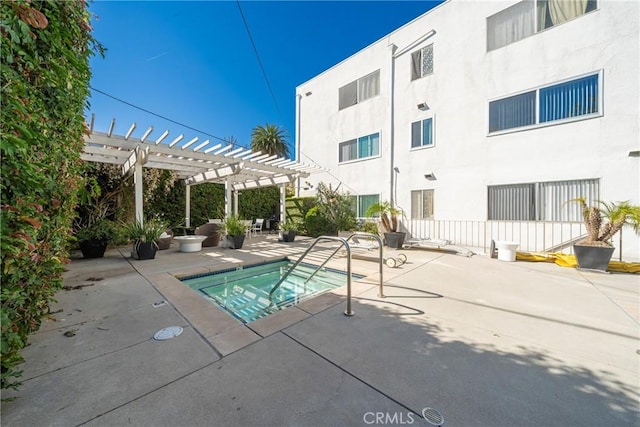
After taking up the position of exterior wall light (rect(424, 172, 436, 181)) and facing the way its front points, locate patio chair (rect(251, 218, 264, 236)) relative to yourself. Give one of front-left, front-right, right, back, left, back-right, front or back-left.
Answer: front-right

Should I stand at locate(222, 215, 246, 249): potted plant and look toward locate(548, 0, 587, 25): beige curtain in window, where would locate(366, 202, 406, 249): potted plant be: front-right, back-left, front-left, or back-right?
front-left

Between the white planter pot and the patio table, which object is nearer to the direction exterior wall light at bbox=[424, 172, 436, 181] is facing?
the patio table

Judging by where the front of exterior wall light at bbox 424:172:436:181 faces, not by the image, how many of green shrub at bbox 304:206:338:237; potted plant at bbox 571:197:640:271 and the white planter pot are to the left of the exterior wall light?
2

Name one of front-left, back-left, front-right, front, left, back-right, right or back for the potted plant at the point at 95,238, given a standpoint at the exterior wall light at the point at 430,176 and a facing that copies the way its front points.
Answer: front

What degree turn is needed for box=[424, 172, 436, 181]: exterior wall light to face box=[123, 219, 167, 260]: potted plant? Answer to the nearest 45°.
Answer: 0° — it already faces it

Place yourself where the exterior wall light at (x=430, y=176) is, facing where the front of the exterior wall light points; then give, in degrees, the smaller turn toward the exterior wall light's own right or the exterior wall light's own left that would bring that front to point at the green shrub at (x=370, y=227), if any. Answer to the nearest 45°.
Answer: approximately 45° to the exterior wall light's own right

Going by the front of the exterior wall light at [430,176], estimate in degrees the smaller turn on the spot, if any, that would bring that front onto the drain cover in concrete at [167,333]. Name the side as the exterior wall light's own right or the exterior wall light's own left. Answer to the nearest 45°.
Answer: approximately 45° to the exterior wall light's own left

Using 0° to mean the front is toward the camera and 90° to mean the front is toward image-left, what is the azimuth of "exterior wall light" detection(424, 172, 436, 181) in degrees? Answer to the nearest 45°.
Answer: approximately 45°
